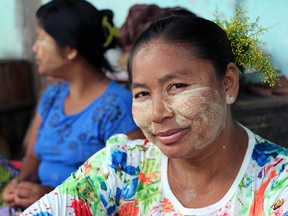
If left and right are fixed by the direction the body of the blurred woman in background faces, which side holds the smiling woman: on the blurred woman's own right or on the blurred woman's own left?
on the blurred woman's own left

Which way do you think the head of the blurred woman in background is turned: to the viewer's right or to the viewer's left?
to the viewer's left

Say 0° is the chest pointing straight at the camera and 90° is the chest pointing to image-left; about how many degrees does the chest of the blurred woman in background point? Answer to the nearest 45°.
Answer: approximately 45°

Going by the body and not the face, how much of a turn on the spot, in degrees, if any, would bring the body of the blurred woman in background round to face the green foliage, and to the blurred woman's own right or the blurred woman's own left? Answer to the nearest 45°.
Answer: approximately 90° to the blurred woman's own left
